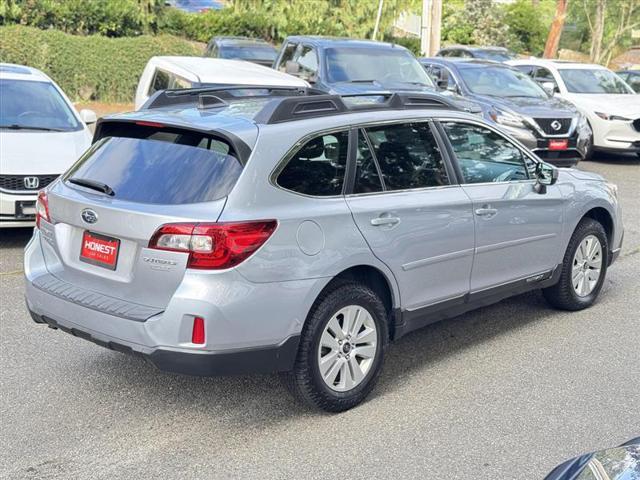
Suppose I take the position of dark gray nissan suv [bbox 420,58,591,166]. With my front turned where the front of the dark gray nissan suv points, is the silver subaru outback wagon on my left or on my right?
on my right

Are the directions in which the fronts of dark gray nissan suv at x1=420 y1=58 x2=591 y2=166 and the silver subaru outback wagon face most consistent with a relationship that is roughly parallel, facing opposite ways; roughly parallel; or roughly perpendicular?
roughly perpendicular

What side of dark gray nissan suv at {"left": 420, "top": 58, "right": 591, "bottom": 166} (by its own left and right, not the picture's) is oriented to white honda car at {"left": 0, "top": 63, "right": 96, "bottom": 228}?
right

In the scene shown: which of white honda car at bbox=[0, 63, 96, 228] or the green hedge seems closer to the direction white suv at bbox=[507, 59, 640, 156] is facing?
the white honda car

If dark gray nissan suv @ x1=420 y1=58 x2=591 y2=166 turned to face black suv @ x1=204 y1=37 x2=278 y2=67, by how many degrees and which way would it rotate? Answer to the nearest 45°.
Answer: approximately 180°

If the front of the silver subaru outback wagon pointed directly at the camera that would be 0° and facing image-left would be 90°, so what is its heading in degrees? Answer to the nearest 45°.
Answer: approximately 225°

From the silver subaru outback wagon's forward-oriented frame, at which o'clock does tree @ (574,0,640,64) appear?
The tree is roughly at 11 o'clock from the silver subaru outback wagon.

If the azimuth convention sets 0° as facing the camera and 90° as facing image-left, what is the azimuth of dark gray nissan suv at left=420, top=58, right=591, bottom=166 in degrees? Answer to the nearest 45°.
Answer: approximately 315°

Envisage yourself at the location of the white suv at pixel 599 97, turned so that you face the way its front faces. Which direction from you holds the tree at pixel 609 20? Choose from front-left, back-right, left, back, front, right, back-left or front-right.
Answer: back-left

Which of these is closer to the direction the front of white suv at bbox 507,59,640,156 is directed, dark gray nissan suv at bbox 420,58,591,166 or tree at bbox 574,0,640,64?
the dark gray nissan suv

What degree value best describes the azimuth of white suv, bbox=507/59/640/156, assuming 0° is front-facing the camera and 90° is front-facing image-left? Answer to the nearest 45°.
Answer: approximately 315°

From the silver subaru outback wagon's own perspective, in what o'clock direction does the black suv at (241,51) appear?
The black suv is roughly at 10 o'clock from the silver subaru outback wagon.
